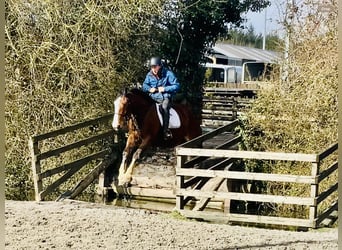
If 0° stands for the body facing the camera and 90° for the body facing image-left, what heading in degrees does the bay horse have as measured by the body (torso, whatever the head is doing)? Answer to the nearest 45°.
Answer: approximately 45°

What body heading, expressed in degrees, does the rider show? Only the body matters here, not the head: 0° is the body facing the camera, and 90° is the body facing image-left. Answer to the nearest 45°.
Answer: approximately 45°

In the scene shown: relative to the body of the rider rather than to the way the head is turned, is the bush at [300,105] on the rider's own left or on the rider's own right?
on the rider's own left

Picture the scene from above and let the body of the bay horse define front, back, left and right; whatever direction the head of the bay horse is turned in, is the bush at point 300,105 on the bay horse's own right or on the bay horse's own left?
on the bay horse's own left

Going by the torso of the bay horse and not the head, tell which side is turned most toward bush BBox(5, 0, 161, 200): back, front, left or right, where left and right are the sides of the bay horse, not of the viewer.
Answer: right
